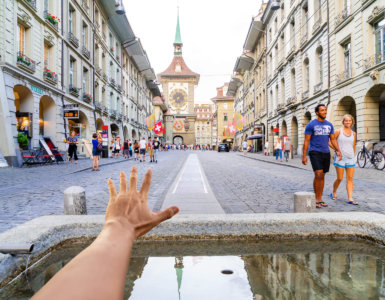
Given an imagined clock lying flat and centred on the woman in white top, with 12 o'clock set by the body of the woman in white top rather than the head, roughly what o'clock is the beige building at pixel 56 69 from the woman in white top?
The beige building is roughly at 4 o'clock from the woman in white top.

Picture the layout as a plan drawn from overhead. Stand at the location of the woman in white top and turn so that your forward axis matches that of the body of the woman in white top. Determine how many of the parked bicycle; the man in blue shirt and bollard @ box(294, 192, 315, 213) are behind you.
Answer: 1

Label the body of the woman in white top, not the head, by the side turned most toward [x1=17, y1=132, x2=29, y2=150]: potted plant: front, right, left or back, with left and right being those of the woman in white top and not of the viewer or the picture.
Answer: right

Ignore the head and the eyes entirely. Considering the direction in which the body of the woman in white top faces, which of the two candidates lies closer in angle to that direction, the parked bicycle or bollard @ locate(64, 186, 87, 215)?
the bollard

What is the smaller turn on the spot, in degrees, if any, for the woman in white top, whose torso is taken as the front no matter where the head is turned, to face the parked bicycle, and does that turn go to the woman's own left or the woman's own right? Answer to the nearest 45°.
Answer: approximately 180°

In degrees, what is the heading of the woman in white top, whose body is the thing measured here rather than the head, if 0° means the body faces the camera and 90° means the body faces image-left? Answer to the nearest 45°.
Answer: approximately 0°

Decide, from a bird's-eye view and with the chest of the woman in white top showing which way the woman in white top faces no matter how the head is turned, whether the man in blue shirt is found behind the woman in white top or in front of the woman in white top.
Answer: in front

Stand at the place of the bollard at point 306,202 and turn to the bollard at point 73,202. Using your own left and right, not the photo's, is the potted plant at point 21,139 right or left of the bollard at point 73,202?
right

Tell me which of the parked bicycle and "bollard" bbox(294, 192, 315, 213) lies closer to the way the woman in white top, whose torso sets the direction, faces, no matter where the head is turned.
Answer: the bollard

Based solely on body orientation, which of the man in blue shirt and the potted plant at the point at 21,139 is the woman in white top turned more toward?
the man in blue shirt
